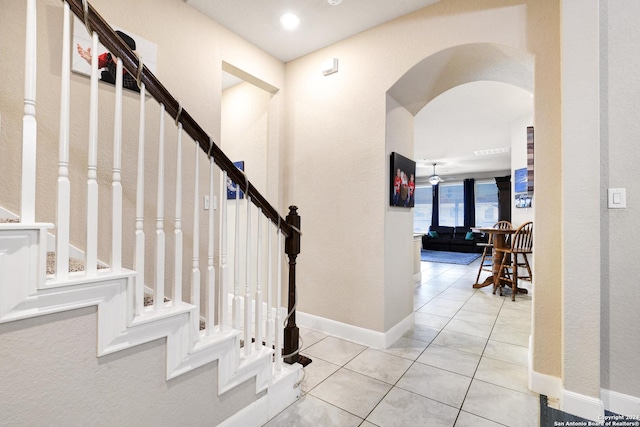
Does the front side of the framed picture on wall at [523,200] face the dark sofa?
no

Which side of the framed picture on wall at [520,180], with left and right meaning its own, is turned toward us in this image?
front

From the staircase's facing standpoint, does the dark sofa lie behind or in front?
in front

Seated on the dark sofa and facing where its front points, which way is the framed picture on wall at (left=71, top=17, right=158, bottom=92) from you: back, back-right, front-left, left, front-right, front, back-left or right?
front

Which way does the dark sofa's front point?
toward the camera

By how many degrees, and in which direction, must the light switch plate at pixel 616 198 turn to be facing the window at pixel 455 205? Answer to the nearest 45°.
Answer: approximately 135° to its right

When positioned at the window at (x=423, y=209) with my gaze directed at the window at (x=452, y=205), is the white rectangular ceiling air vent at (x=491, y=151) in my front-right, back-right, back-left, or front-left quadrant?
front-right

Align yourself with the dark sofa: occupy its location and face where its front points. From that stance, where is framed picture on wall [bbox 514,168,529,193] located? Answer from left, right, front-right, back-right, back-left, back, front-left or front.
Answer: front

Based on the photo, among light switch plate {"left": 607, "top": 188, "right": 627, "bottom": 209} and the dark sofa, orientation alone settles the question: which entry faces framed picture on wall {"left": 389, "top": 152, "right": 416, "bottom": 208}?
the dark sofa

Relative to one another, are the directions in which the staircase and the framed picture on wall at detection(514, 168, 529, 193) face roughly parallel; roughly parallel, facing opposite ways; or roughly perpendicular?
roughly parallel, facing opposite ways

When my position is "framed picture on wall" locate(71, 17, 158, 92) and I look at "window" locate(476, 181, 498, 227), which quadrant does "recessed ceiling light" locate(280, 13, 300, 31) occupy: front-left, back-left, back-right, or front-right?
front-right

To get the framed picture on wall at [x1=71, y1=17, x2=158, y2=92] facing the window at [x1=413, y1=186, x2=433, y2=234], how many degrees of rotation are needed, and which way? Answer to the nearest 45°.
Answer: approximately 90° to its left

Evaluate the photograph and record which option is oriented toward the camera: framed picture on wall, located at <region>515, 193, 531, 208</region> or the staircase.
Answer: the framed picture on wall
